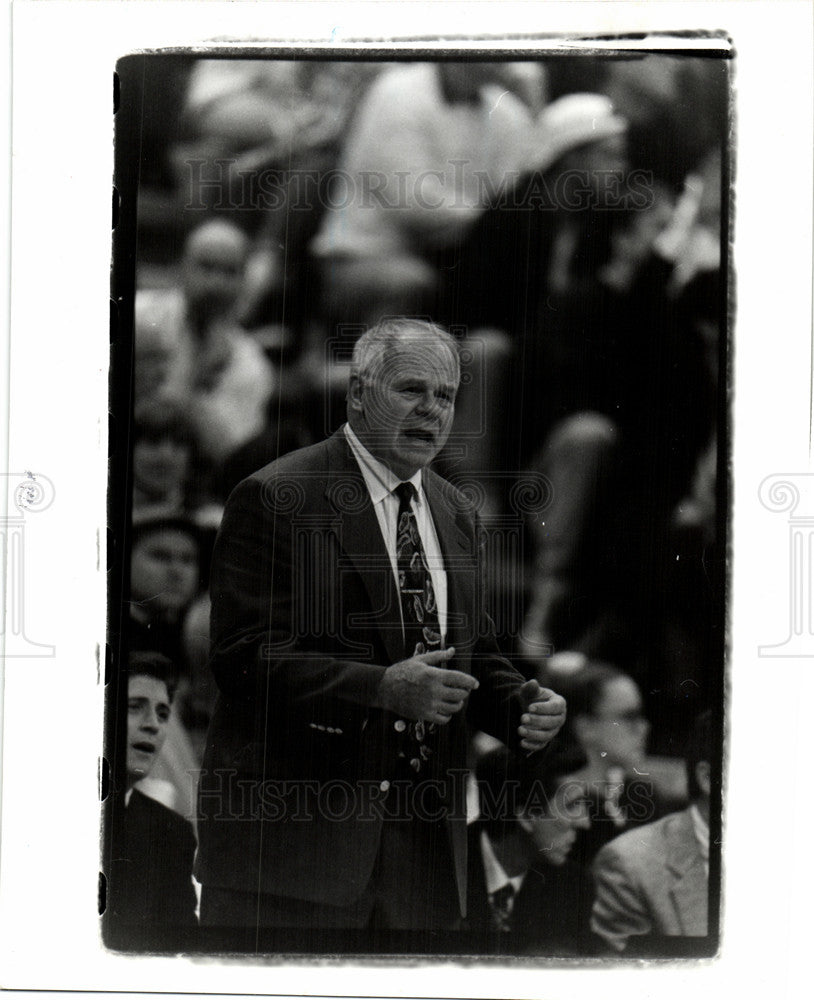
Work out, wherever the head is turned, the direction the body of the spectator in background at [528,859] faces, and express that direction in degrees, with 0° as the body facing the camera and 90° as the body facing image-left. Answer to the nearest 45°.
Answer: approximately 315°

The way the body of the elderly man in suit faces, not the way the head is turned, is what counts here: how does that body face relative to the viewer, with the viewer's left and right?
facing the viewer and to the right of the viewer

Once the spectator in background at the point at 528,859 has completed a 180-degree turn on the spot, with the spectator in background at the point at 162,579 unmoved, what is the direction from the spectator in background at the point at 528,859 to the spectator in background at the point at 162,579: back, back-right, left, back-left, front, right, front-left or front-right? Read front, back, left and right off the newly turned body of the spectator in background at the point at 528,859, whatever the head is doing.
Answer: front-left

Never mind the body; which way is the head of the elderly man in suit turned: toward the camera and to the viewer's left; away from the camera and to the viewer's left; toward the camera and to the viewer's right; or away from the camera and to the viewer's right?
toward the camera and to the viewer's right
